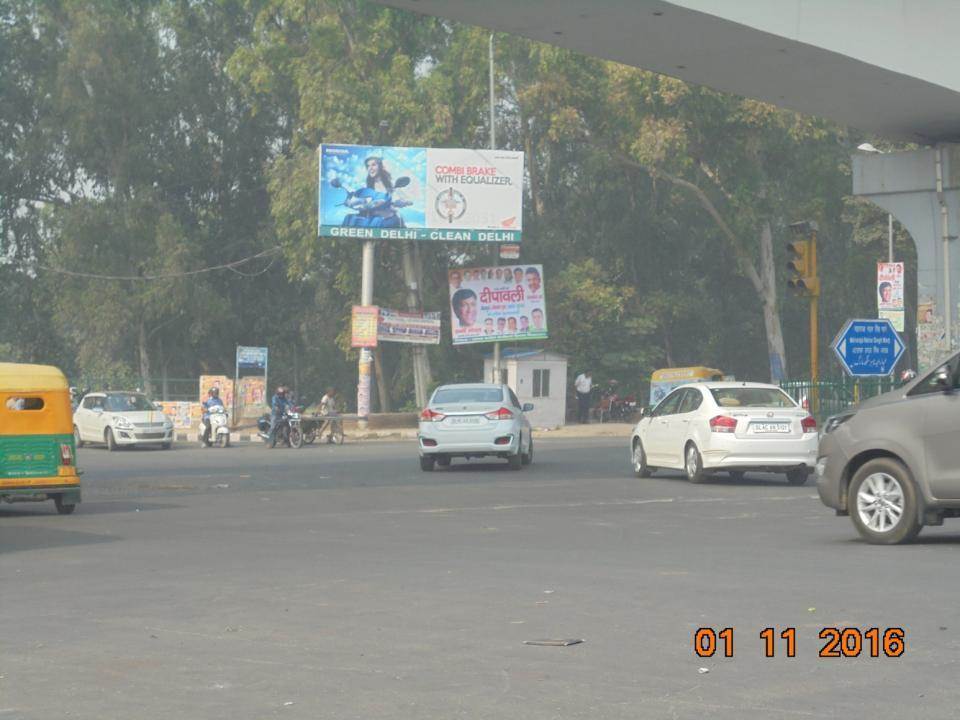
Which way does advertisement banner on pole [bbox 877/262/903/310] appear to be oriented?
toward the camera

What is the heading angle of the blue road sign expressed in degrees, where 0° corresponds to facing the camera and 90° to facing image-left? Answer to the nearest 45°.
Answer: approximately 0°

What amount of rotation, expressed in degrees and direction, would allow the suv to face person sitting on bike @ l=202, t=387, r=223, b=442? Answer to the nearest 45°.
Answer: approximately 45° to its right

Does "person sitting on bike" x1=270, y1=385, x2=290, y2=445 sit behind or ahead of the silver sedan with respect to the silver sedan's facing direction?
ahead

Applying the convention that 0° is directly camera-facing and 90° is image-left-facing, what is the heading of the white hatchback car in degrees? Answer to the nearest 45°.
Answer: approximately 315°

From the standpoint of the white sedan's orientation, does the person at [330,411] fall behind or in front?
in front

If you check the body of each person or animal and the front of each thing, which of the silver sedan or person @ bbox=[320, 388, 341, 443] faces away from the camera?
the silver sedan

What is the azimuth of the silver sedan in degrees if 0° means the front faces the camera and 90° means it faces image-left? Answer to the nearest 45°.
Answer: approximately 180°

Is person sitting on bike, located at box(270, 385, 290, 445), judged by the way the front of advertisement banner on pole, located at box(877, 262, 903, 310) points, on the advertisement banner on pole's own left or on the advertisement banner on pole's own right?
on the advertisement banner on pole's own right

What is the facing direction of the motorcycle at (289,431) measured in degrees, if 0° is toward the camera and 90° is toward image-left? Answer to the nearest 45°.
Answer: approximately 315°

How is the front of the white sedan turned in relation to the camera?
facing away from the viewer and to the left of the viewer

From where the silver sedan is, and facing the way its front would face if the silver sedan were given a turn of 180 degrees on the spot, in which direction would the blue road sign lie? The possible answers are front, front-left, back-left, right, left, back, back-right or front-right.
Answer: left

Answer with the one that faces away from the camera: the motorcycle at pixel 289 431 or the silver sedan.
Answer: the silver sedan
